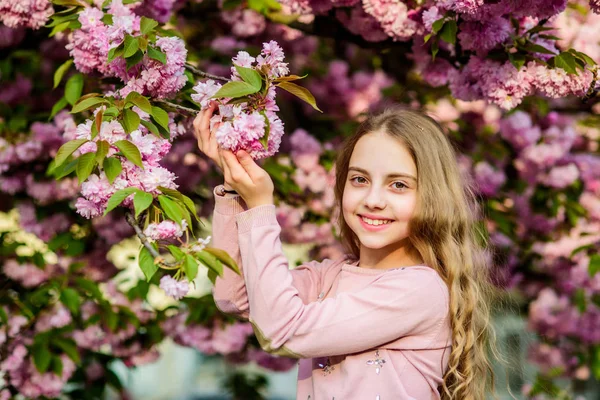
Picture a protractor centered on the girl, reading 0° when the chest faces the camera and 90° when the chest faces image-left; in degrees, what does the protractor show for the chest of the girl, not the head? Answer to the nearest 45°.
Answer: approximately 45°

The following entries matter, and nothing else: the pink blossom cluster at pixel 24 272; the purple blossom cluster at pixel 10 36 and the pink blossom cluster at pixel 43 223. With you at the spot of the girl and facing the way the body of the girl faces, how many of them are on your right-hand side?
3

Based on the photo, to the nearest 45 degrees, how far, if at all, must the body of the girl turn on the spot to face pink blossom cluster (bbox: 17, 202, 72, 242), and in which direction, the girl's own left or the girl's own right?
approximately 90° to the girl's own right

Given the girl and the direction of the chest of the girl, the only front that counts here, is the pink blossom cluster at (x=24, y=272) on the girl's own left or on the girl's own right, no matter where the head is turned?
on the girl's own right

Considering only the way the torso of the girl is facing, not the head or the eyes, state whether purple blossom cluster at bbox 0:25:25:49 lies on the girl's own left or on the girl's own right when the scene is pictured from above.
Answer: on the girl's own right
